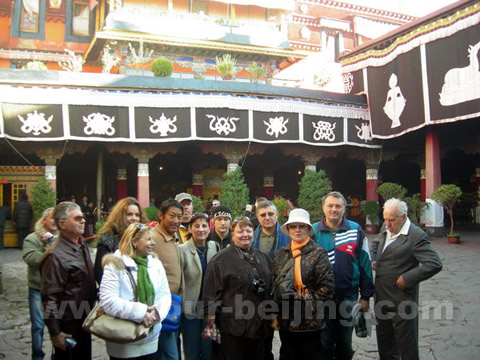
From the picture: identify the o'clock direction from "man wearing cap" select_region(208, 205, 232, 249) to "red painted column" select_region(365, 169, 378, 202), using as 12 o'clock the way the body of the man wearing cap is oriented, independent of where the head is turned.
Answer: The red painted column is roughly at 7 o'clock from the man wearing cap.

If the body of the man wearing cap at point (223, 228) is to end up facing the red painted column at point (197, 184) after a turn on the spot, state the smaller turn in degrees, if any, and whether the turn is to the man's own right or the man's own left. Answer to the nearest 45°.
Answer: approximately 180°

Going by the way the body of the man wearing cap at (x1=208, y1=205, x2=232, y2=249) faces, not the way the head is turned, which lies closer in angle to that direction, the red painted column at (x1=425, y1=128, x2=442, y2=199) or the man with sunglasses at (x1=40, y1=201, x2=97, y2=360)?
the man with sunglasses

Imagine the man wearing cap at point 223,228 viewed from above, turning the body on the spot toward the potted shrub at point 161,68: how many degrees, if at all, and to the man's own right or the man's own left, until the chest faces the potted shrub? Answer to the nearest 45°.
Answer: approximately 180°

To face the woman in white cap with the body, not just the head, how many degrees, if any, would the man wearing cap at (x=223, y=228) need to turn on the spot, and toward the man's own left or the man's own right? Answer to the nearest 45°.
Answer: approximately 45° to the man's own left

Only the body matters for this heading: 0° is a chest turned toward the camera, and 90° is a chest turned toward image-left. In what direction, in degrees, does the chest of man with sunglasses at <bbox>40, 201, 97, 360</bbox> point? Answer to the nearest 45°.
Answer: approximately 315°

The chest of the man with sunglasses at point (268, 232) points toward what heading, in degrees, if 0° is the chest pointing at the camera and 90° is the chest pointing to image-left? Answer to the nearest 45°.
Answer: approximately 0°

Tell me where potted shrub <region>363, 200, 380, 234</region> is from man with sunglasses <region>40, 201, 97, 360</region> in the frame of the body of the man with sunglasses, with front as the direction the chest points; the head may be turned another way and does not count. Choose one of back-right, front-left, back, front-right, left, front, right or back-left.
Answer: left

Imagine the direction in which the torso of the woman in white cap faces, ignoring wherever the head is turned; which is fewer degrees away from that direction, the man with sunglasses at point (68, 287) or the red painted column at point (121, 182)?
the man with sunglasses

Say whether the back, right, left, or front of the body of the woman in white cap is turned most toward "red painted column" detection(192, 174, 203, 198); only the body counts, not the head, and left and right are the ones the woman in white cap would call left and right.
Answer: back

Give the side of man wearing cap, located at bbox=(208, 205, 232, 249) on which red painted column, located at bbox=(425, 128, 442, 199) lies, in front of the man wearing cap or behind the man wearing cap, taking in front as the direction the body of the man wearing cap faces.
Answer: behind
